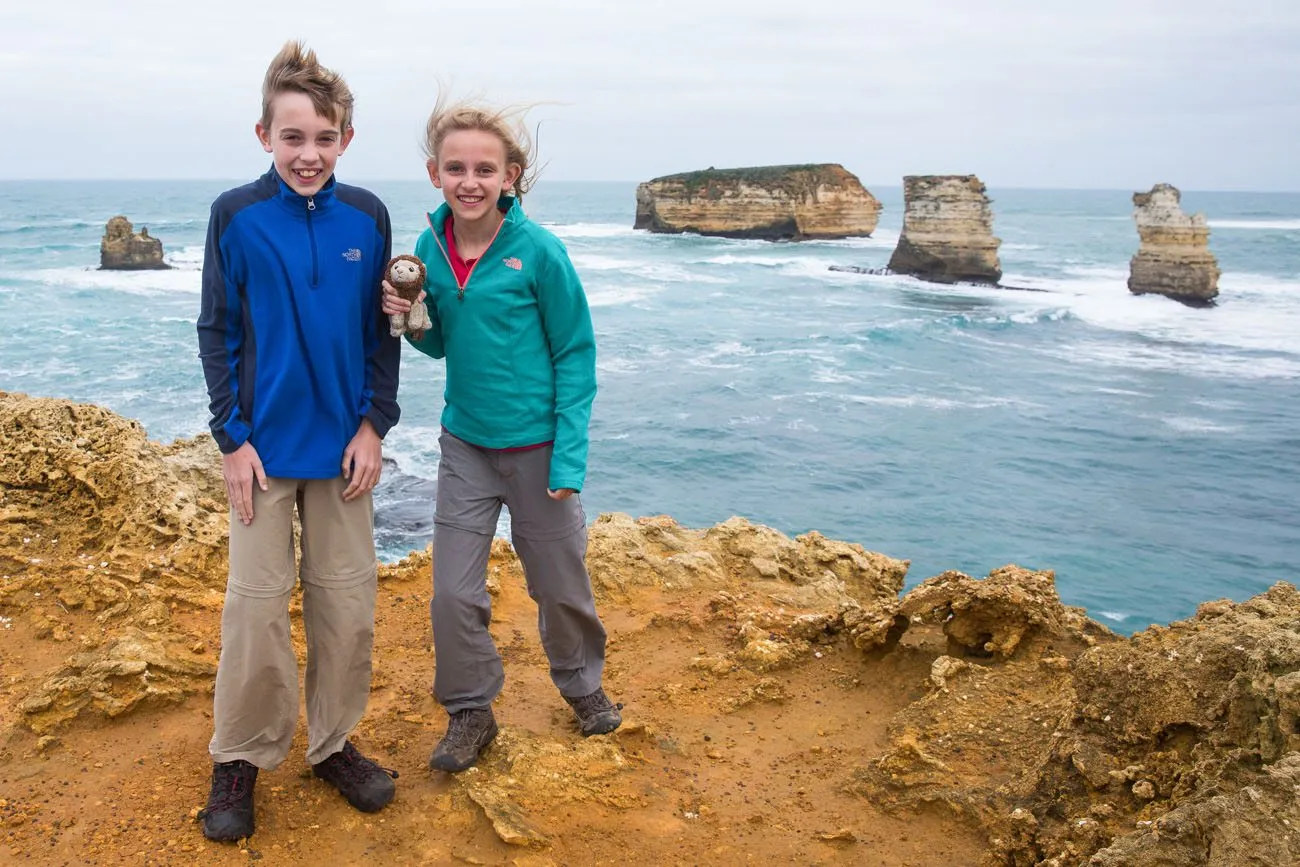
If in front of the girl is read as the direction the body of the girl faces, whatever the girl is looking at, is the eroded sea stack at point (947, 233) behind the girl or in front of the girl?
behind

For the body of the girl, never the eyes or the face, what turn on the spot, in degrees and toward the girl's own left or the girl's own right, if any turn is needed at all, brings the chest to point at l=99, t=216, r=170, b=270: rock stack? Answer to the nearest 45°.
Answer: approximately 180°

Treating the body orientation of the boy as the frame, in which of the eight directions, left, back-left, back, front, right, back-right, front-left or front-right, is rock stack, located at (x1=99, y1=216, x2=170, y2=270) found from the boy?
back

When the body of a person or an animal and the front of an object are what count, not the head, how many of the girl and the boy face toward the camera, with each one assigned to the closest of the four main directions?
2

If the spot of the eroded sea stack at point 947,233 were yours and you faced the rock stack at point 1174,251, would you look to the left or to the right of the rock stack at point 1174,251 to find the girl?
right

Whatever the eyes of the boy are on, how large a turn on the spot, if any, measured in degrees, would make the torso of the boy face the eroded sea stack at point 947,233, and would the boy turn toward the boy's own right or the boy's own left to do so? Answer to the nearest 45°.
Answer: approximately 135° to the boy's own left

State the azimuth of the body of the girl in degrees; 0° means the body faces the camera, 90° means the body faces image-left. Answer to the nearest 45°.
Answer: approximately 0°
